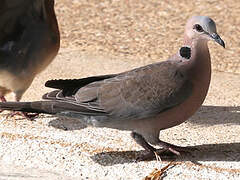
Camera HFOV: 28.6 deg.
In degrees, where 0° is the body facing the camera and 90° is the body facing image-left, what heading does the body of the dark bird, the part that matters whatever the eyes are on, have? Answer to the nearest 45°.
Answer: approximately 270°

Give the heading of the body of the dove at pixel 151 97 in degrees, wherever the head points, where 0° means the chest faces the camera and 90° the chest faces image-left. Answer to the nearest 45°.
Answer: approximately 270°

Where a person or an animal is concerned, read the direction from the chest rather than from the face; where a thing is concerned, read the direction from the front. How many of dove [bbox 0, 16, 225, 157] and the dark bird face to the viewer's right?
2

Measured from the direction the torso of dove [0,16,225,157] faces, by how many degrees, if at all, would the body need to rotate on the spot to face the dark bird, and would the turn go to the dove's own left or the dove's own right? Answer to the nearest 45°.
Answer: approximately 135° to the dove's own left
